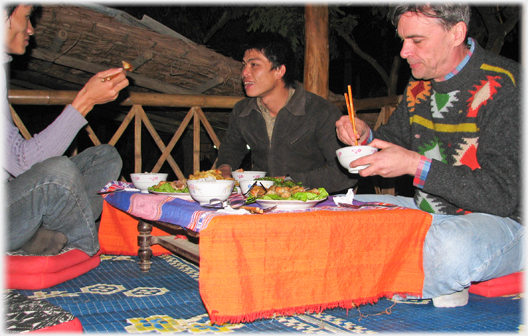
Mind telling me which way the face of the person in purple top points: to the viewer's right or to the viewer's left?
to the viewer's right

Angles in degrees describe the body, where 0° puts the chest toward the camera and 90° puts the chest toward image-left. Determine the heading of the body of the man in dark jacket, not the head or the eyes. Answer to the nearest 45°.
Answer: approximately 45°

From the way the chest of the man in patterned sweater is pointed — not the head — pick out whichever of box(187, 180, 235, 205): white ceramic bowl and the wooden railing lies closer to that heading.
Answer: the white ceramic bowl

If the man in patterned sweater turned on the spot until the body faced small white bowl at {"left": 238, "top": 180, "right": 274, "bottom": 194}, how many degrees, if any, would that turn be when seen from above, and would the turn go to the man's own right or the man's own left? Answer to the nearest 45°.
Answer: approximately 45° to the man's own right

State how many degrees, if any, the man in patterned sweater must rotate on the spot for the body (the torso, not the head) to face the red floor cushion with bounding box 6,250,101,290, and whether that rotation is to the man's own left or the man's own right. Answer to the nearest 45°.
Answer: approximately 45° to the man's own right

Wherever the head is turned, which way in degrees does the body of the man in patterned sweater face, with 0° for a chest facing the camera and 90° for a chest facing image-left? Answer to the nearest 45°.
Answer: approximately 45°

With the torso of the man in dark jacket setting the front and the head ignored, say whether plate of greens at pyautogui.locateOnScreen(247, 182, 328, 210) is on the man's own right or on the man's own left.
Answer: on the man's own left
